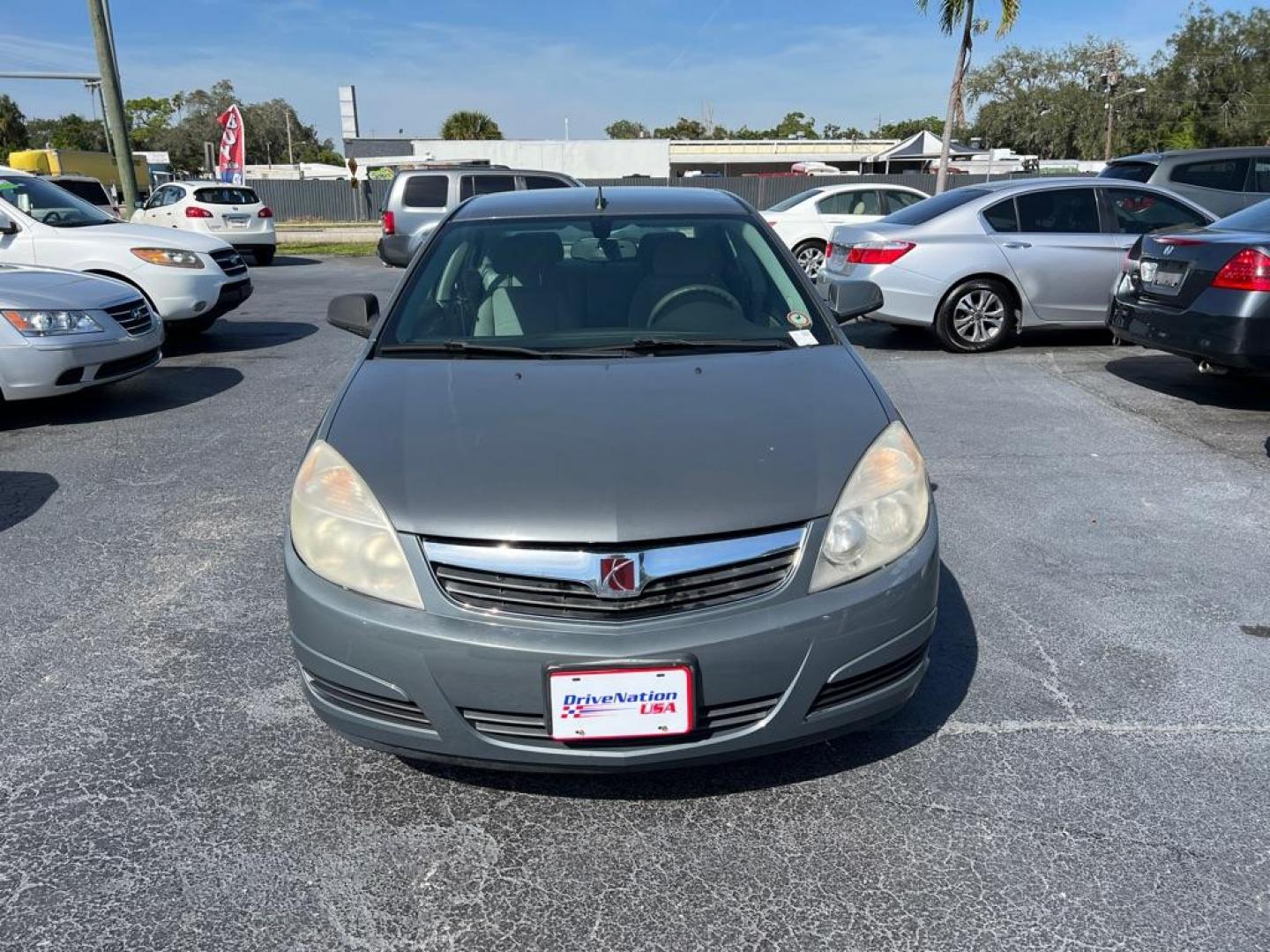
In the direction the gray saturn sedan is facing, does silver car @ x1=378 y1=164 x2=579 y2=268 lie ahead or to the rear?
to the rear

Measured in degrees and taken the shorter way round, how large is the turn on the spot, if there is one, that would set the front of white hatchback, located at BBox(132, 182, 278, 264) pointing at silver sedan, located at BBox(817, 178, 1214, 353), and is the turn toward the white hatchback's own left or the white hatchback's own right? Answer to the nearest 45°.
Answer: approximately 180°

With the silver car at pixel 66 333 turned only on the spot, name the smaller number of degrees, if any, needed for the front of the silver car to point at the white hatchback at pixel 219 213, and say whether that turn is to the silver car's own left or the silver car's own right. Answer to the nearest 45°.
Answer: approximately 135° to the silver car's own left

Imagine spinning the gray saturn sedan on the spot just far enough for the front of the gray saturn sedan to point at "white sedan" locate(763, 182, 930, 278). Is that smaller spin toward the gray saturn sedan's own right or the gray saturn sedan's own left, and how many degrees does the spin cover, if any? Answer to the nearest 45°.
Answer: approximately 180°

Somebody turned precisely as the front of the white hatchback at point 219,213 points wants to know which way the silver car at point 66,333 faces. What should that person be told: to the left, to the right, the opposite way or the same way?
the opposite way

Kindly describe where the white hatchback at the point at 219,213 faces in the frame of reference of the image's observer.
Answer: facing away from the viewer and to the left of the viewer

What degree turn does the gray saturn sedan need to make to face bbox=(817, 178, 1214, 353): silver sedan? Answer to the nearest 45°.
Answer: approximately 135° to its left
